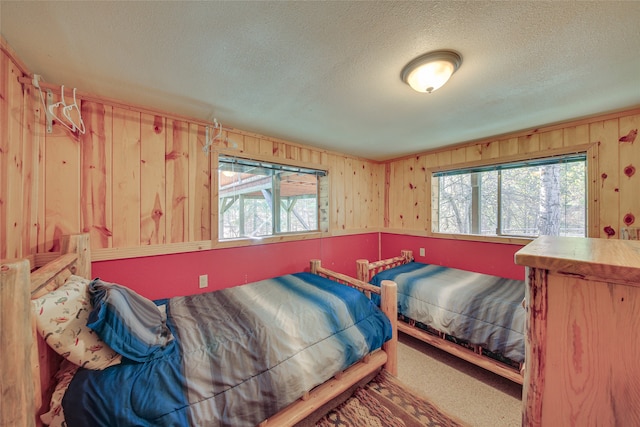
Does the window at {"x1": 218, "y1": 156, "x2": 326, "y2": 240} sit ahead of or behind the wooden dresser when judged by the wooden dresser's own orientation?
ahead

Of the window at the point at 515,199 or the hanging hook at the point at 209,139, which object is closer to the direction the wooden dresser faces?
the hanging hook

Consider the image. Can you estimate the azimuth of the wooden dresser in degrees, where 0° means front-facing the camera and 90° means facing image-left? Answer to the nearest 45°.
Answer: approximately 90°

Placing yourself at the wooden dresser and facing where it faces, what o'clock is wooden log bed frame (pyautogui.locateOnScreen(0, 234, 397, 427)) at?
The wooden log bed frame is roughly at 11 o'clock from the wooden dresser.

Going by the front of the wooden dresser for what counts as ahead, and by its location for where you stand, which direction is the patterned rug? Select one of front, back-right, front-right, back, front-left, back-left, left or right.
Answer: front-right

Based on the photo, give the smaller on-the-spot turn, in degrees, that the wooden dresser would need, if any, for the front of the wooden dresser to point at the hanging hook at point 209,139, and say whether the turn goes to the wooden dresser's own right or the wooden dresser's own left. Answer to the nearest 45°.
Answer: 0° — it already faces it

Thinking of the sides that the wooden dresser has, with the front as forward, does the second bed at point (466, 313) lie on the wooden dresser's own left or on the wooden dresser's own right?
on the wooden dresser's own right

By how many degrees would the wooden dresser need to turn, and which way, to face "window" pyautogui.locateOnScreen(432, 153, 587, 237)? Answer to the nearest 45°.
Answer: approximately 90° to its right
